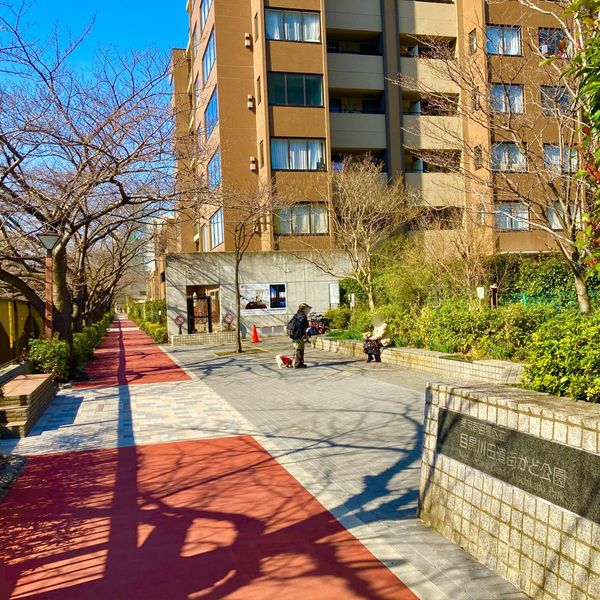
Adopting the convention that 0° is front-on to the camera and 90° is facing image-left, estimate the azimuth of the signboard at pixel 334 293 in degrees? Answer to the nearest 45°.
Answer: approximately 0°

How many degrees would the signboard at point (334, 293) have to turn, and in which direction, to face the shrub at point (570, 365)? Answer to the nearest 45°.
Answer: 0° — it already faces it

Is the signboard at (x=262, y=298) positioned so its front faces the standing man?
yes

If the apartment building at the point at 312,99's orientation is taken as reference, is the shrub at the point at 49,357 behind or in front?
in front

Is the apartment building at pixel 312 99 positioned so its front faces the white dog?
yes

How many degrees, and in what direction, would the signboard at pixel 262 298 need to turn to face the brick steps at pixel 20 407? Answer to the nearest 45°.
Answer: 0° — it already faces it

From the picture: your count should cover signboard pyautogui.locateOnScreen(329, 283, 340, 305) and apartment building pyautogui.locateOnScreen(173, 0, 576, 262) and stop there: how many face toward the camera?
2

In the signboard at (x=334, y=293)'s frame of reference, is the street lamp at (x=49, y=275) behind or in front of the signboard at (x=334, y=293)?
in front

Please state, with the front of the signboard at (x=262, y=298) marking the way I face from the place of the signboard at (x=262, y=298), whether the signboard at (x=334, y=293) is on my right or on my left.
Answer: on my left

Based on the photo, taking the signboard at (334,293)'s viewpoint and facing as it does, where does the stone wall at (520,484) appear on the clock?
The stone wall is roughly at 12 o'clock from the signboard.
